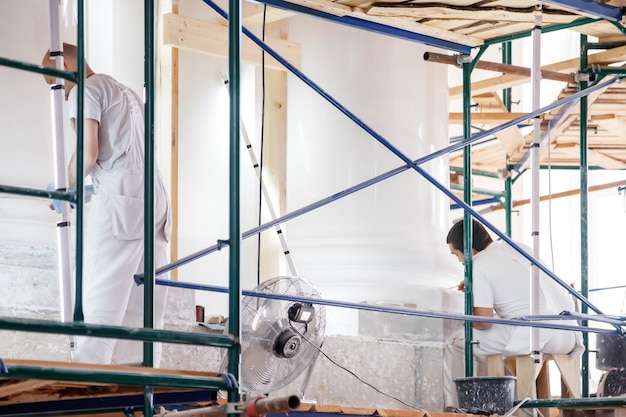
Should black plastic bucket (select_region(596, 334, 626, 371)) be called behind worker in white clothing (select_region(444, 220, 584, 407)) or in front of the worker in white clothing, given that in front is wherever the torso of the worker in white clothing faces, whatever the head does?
behind

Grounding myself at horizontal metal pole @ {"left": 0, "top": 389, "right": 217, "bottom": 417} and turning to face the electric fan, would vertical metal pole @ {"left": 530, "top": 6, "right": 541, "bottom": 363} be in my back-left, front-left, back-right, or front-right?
front-right

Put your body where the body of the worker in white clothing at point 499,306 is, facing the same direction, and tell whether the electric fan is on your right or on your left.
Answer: on your left

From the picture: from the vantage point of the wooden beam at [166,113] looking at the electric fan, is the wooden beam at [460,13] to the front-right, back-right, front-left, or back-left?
front-left

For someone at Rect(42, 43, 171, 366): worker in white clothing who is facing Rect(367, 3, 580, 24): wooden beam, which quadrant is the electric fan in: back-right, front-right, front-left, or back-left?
front-right

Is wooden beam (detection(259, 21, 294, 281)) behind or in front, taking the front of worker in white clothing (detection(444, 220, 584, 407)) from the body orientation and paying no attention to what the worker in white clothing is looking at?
in front
